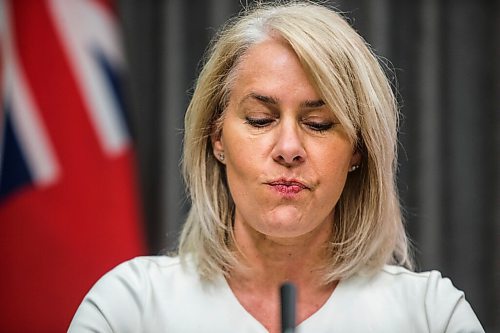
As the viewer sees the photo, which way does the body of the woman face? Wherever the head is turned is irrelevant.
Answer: toward the camera

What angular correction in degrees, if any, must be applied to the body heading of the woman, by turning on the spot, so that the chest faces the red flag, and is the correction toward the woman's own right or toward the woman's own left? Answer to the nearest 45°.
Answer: approximately 135° to the woman's own right

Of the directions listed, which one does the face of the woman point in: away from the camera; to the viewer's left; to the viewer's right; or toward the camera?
toward the camera

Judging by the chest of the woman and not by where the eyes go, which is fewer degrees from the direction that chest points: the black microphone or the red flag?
the black microphone

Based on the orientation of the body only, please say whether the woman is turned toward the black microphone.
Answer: yes
